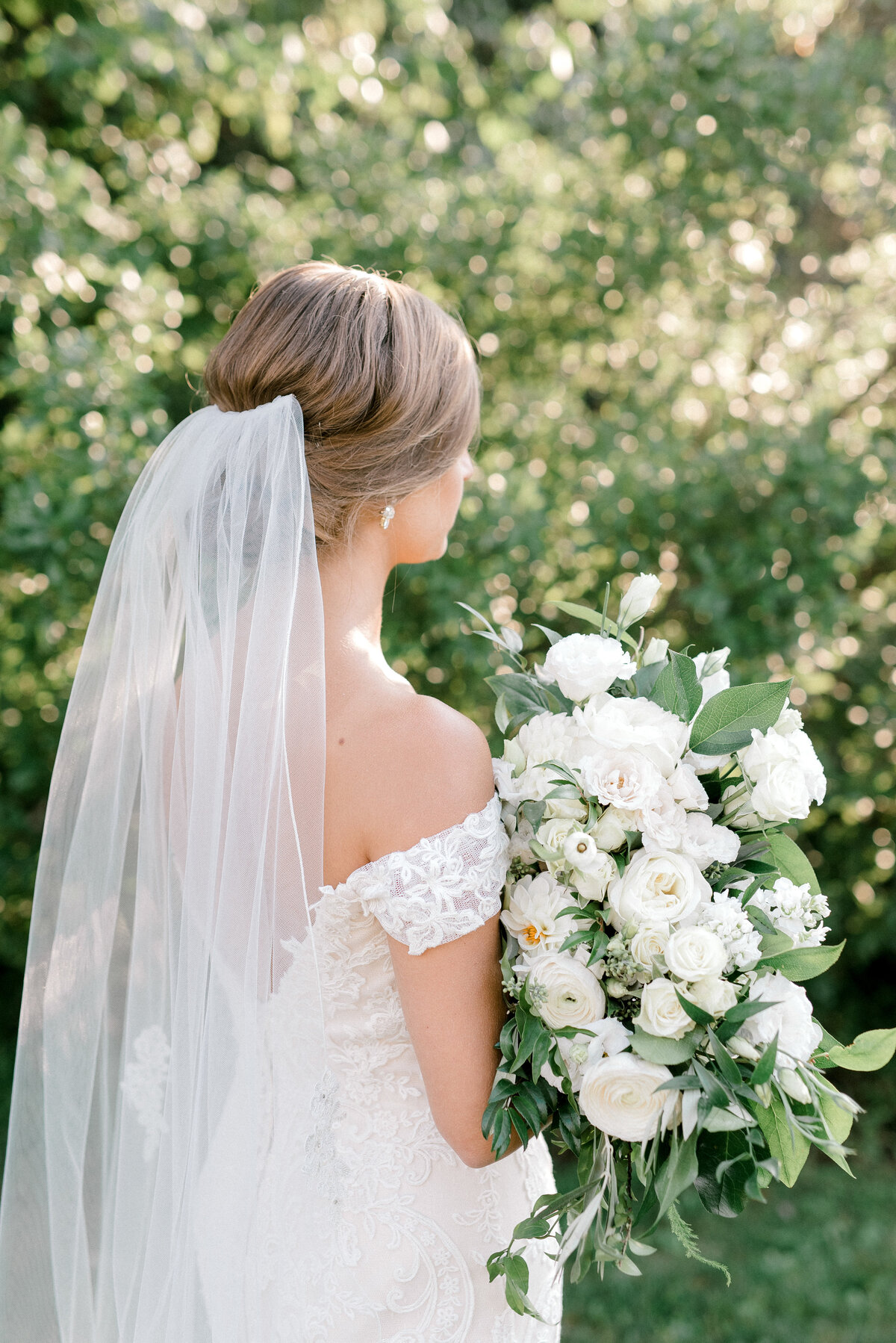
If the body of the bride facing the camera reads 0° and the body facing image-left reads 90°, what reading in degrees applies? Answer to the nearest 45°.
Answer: approximately 225°

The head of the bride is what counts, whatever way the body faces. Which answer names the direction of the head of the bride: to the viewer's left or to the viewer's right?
to the viewer's right
